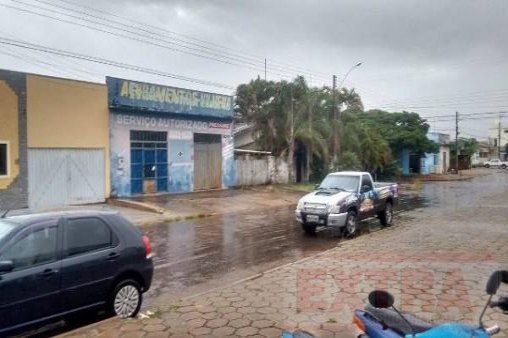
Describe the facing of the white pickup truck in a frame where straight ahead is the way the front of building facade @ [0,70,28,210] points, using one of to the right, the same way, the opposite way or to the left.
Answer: to the right

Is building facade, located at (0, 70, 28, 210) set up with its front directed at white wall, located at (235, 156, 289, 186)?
no

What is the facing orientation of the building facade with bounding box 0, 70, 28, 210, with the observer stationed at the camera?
facing the viewer

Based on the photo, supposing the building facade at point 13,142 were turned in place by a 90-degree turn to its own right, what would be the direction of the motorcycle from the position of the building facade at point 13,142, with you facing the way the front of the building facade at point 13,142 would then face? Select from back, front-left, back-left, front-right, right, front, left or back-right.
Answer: left

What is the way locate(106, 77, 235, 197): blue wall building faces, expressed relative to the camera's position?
facing the viewer and to the right of the viewer

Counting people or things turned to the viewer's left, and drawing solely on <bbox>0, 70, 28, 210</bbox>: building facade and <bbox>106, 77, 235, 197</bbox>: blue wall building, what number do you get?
0

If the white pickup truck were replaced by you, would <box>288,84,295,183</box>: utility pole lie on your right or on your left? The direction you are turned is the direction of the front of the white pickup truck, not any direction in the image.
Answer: on your right

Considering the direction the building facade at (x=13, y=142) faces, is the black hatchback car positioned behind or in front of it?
in front

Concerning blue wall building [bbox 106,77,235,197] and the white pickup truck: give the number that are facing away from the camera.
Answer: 0

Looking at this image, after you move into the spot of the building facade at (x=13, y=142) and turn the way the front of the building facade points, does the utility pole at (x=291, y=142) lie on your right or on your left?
on your left

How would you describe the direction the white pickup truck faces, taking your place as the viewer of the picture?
facing the viewer and to the left of the viewer

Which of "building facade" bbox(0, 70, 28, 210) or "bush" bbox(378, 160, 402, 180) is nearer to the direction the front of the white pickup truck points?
the building facade

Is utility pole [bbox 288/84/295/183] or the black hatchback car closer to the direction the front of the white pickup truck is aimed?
the black hatchback car

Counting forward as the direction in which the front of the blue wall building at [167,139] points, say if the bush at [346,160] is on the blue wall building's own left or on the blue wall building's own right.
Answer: on the blue wall building's own left

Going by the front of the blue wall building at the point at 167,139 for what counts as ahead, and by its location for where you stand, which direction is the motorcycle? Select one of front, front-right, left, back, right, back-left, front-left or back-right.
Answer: front-right
